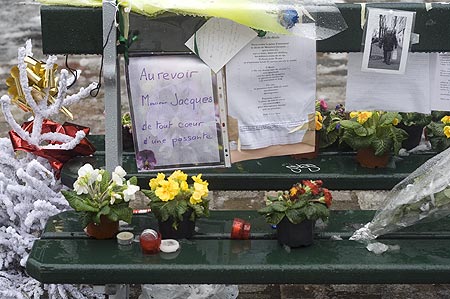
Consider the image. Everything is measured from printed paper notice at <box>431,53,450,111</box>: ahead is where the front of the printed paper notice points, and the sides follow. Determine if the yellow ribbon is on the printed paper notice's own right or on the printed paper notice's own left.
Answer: on the printed paper notice's own right

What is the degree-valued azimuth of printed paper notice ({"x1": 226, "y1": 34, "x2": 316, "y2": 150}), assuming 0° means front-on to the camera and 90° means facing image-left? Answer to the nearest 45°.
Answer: approximately 0°

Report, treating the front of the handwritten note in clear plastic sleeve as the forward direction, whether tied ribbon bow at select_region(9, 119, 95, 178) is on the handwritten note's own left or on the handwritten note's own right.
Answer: on the handwritten note's own right

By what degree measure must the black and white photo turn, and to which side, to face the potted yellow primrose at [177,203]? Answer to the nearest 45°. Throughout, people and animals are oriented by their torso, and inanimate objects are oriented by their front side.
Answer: approximately 45° to its right

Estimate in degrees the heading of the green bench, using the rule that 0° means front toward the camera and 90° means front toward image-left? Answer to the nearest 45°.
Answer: approximately 0°

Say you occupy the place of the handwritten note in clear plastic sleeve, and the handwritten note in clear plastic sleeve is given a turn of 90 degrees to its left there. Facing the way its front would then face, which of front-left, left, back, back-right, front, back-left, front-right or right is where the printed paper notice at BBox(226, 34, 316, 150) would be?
front

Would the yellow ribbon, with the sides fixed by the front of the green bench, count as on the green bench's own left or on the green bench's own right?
on the green bench's own right

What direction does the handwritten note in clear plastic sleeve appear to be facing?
toward the camera

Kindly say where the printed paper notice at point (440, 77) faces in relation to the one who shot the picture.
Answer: facing the viewer

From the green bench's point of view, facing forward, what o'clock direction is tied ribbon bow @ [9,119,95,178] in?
The tied ribbon bow is roughly at 4 o'clock from the green bench.

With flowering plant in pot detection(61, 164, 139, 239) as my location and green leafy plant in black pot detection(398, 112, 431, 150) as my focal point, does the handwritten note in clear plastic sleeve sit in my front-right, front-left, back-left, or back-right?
front-left

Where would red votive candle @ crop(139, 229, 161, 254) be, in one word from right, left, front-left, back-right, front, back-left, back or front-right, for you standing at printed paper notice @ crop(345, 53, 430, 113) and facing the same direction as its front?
front-right
